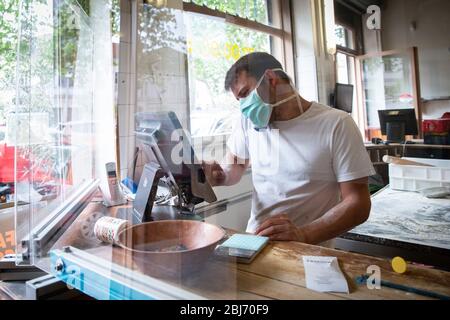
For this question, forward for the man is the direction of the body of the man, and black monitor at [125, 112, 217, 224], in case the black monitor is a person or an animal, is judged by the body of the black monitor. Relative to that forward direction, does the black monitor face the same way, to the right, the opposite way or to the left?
the opposite way

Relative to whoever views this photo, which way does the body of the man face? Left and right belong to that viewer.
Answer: facing the viewer and to the left of the viewer

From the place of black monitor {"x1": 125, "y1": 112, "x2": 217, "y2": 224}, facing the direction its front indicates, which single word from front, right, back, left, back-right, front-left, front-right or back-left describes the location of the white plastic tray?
front-right

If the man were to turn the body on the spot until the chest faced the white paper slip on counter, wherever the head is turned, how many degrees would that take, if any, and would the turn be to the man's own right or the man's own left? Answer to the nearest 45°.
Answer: approximately 45° to the man's own left

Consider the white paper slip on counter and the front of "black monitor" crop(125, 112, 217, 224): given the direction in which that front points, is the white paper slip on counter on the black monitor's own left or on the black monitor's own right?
on the black monitor's own right

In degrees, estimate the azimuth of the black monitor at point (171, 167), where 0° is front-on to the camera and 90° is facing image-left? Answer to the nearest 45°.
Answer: approximately 225°
